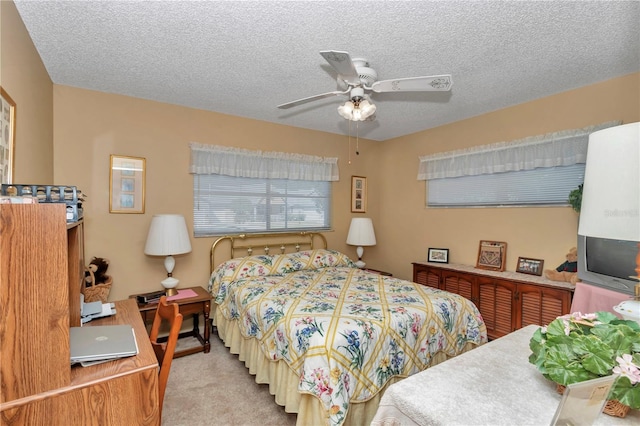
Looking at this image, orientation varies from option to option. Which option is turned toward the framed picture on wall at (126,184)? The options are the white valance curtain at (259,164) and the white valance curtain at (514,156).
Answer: the white valance curtain at (514,156)

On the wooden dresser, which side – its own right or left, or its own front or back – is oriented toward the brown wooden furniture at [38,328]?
front

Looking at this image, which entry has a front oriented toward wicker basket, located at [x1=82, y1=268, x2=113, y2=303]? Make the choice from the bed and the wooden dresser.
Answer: the wooden dresser

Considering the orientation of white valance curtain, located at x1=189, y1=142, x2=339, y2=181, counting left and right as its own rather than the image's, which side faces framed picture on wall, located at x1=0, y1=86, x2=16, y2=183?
right

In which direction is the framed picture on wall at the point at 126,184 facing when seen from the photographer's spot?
facing the viewer

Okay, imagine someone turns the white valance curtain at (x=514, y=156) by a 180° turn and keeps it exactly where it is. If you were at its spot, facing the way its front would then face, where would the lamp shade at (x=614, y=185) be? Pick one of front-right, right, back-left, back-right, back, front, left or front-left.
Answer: back-right

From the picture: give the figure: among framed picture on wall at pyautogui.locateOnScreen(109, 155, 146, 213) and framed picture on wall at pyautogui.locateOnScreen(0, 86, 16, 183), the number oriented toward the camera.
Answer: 1

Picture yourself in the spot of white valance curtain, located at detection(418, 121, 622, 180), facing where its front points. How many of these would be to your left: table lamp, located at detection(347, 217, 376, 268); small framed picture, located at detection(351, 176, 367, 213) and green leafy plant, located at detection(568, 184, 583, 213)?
1

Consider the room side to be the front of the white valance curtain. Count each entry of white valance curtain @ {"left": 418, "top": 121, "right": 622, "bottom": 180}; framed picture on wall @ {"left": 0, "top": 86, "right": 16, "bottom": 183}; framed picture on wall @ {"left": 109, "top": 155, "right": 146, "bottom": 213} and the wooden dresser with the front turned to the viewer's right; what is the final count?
1

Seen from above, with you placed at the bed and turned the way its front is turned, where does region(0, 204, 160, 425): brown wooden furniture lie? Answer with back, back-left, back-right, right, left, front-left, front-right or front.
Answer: right

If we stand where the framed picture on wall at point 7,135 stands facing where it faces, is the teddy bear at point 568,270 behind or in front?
in front

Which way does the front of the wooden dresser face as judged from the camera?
facing the viewer and to the left of the viewer

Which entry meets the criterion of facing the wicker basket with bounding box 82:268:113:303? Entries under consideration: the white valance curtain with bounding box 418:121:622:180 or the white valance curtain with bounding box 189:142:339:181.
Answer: the white valance curtain with bounding box 418:121:622:180

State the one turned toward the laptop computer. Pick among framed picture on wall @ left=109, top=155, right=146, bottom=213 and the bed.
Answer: the framed picture on wall

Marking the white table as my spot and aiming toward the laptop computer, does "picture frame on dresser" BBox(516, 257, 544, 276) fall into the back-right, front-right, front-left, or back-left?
back-right

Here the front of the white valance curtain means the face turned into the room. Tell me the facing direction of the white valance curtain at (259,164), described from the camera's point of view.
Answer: facing the viewer and to the right of the viewer

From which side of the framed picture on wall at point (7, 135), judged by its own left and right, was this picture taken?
right
